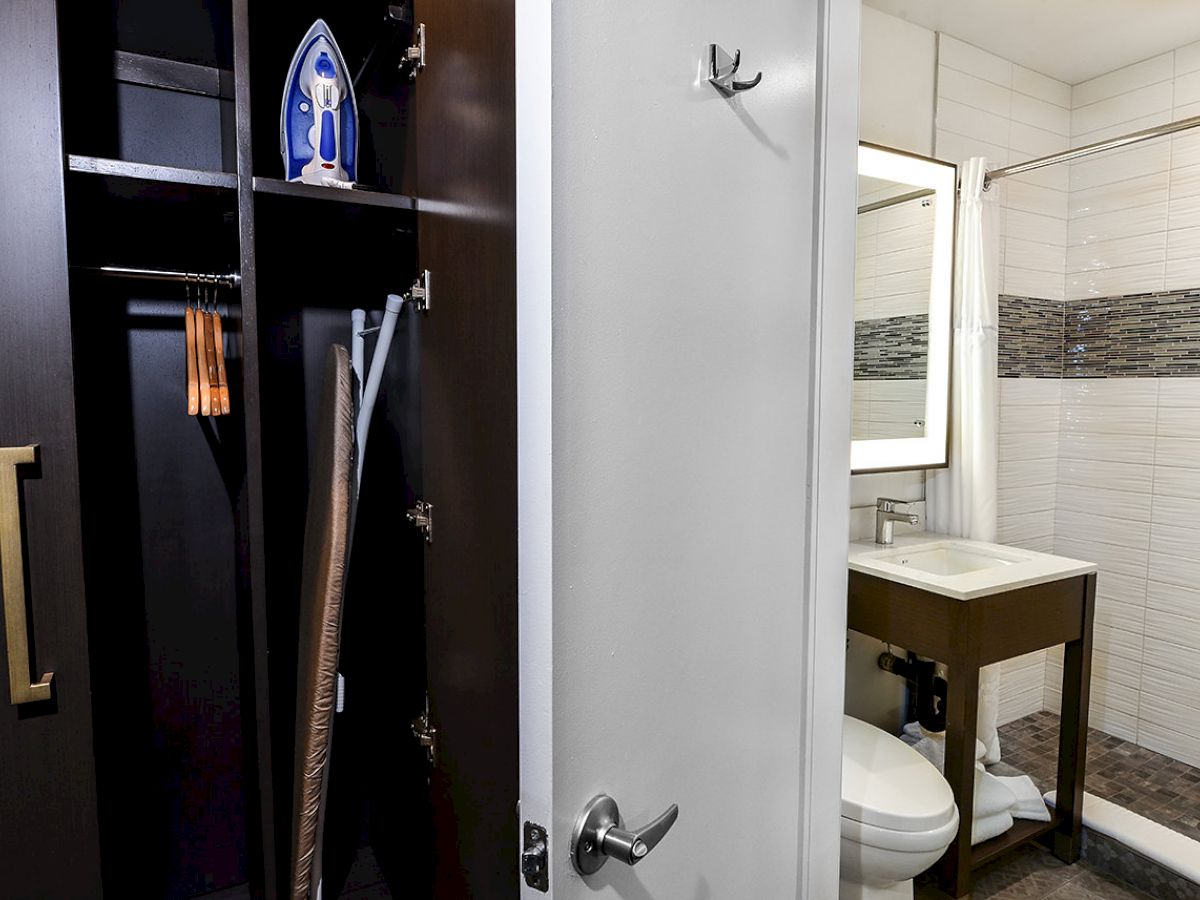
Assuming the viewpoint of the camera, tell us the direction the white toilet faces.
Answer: facing the viewer and to the right of the viewer

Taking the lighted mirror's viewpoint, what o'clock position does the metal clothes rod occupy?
The metal clothes rod is roughly at 3 o'clock from the lighted mirror.

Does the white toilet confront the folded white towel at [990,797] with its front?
no

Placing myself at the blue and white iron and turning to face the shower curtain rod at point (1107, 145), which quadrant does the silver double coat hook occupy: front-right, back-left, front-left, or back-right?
front-right

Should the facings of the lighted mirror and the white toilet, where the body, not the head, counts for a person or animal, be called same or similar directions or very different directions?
same or similar directions

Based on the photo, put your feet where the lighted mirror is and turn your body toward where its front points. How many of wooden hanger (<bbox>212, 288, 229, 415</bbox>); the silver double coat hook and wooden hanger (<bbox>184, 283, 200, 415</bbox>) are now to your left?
0

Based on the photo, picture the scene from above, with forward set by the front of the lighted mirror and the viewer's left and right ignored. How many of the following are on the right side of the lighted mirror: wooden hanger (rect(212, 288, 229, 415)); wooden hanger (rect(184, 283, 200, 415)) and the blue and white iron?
3

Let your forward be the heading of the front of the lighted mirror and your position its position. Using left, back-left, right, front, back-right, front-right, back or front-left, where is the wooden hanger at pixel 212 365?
right

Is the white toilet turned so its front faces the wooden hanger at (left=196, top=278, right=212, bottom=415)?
no

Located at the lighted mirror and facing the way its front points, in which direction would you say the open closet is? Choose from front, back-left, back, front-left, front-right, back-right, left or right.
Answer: right

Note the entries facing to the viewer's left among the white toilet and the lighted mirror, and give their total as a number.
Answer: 0

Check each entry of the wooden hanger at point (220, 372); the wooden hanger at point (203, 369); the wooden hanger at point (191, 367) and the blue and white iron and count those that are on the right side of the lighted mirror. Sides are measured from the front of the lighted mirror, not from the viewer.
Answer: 4

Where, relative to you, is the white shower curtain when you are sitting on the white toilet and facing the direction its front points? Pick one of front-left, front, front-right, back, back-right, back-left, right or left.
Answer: back-left
